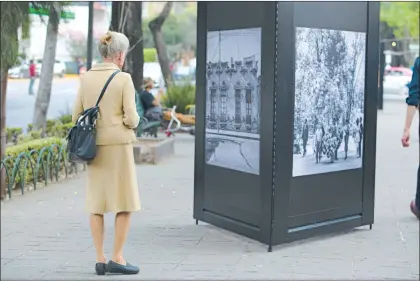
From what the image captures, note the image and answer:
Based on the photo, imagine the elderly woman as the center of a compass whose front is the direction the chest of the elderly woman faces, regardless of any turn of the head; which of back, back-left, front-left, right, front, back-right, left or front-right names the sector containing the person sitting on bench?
front-left

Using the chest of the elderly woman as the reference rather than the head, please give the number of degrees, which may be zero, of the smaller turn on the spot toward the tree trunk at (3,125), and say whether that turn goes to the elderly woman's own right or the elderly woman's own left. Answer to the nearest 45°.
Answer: approximately 45° to the elderly woman's own left

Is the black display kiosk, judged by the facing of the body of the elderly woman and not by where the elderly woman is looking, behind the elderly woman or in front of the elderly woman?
in front

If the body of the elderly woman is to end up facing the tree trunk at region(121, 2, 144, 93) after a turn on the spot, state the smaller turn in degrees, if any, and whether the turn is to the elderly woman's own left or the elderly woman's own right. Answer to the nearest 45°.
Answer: approximately 45° to the elderly woman's own left

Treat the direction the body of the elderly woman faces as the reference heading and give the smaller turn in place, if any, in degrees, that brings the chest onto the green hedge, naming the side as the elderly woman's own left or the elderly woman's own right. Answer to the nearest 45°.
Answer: approximately 45° to the elderly woman's own left

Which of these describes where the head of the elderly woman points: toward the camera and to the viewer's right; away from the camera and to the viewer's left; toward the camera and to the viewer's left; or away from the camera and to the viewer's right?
away from the camera and to the viewer's right

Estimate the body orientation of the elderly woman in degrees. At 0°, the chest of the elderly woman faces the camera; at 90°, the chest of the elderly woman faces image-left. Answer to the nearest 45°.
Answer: approximately 225°

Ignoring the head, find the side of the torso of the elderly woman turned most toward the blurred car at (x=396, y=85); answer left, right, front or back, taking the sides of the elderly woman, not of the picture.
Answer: front

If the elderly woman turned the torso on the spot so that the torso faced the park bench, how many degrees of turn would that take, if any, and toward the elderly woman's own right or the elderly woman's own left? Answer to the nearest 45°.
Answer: approximately 45° to the elderly woman's own left
